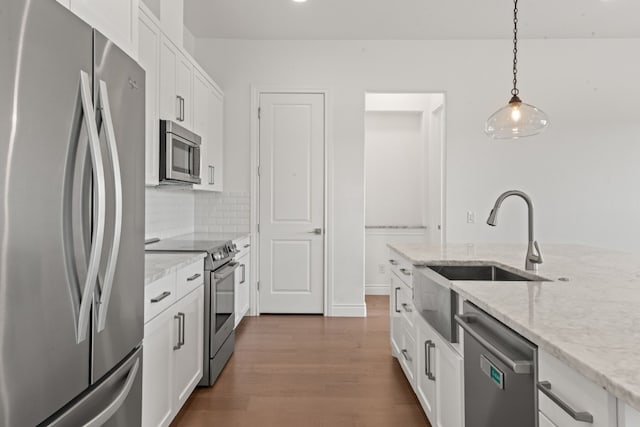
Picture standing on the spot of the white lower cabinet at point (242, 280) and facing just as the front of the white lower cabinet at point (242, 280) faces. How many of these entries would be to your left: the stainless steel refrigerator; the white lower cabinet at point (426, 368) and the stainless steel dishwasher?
0

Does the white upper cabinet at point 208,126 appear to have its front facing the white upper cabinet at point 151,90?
no

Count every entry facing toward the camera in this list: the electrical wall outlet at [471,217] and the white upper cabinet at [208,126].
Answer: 1

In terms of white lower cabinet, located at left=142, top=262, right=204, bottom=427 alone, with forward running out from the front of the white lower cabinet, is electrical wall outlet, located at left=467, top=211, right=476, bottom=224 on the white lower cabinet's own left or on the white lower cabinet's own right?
on the white lower cabinet's own left

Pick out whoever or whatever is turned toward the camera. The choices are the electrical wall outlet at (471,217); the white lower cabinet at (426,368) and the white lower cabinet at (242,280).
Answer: the electrical wall outlet

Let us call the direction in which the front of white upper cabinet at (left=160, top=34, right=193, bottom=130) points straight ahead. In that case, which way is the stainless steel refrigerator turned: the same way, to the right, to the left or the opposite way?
the same way

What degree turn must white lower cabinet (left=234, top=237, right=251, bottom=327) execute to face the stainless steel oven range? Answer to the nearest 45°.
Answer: approximately 90° to its right

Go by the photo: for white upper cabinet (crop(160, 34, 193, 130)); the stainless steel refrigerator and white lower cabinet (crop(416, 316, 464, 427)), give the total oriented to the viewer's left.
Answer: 1

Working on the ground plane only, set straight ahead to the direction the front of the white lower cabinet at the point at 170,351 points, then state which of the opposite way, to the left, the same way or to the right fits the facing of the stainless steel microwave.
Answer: the same way

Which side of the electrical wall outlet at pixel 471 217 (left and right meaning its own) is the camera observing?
front

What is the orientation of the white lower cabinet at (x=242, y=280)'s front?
to the viewer's right

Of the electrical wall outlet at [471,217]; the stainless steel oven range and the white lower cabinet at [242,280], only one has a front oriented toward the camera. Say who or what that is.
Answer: the electrical wall outlet

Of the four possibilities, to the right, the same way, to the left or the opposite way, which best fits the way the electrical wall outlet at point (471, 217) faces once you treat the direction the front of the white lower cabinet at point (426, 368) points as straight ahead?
to the left

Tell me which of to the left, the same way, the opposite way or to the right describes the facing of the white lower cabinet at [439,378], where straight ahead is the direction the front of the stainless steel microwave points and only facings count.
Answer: the opposite way

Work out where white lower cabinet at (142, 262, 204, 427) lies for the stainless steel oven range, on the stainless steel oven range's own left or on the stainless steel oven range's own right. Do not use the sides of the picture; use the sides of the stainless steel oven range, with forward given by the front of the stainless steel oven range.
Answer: on the stainless steel oven range's own right

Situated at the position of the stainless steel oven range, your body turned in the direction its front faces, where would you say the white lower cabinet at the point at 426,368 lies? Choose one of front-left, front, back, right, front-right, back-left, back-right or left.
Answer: front-right

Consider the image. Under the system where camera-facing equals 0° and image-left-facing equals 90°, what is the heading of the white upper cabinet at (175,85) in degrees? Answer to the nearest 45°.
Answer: approximately 315°

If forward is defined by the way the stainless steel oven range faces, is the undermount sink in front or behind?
in front

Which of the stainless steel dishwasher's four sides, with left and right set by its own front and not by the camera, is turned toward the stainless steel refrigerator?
front
